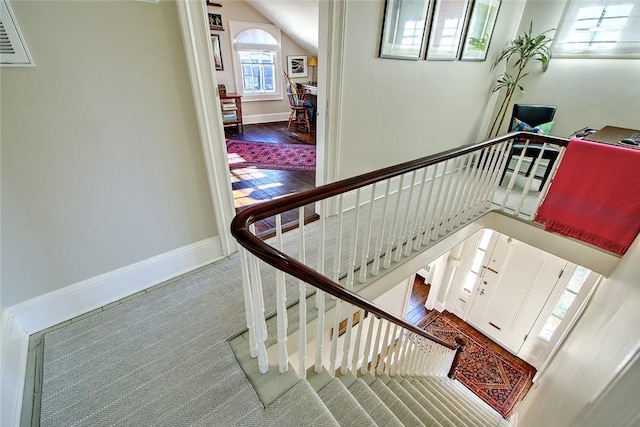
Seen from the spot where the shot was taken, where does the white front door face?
facing the viewer

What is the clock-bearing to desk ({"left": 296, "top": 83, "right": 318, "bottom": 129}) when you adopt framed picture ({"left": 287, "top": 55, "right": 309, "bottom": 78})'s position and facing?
The desk is roughly at 11 o'clock from the framed picture.

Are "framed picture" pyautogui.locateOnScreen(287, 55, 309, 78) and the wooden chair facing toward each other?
no

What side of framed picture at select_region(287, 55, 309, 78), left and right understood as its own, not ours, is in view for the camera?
front

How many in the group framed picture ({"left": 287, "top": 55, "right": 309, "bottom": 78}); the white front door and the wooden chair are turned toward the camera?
2

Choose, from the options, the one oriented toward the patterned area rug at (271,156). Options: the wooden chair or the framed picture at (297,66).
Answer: the framed picture

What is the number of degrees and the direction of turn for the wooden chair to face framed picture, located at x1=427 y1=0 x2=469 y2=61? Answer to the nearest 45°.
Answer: approximately 45° to its right

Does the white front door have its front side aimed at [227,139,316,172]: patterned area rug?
no

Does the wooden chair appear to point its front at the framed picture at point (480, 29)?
no

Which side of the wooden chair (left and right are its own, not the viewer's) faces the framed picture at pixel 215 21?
back

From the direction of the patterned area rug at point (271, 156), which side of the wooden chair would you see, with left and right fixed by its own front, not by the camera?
right

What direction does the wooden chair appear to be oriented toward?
to the viewer's right

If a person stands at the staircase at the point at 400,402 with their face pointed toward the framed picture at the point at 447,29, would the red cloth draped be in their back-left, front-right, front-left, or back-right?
front-right

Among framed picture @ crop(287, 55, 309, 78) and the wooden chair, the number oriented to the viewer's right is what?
1

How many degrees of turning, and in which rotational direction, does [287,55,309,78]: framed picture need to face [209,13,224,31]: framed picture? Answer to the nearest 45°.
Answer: approximately 45° to its right

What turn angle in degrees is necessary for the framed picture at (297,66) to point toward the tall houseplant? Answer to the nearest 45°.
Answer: approximately 45° to its left

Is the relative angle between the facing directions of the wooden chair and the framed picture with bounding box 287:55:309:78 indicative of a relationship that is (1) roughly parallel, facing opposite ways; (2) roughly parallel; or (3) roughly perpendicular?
roughly perpendicular

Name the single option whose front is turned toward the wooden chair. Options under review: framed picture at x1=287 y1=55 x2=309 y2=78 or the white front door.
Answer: the framed picture

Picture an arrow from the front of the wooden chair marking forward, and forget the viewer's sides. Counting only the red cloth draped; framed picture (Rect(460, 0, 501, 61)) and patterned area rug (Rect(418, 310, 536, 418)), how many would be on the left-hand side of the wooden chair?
0
